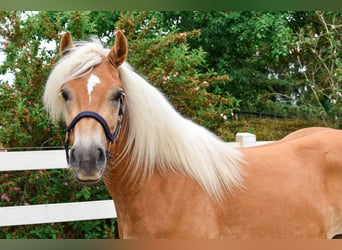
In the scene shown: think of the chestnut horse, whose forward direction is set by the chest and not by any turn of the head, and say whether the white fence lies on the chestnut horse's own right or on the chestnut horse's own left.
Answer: on the chestnut horse's own right

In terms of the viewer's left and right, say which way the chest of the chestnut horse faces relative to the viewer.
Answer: facing the viewer and to the left of the viewer
